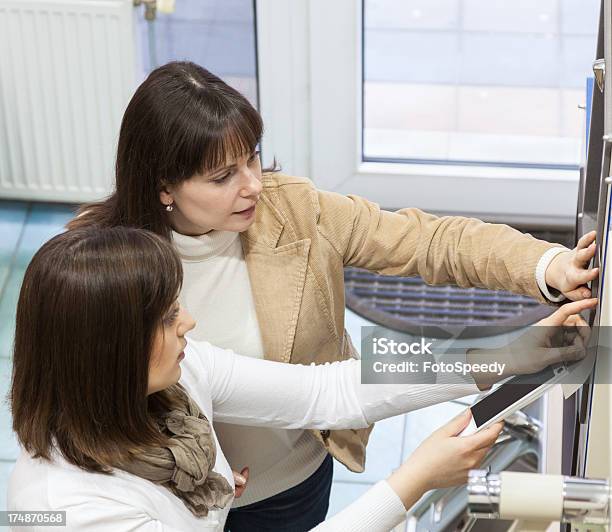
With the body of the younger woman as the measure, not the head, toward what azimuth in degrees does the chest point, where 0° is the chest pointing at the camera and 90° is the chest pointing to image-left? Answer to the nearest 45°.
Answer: approximately 270°

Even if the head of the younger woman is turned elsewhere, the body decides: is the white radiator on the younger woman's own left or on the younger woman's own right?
on the younger woman's own left

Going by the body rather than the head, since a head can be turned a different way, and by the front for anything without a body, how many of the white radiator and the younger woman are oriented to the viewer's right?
1

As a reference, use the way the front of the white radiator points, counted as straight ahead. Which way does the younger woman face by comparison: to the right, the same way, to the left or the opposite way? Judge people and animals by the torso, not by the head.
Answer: to the left

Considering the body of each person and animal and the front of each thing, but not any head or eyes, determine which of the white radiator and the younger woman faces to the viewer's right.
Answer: the younger woman

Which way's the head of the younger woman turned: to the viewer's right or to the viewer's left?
to the viewer's right

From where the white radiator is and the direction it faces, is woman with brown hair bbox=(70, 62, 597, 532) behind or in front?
in front

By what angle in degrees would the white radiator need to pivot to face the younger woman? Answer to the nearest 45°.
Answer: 0° — it already faces them

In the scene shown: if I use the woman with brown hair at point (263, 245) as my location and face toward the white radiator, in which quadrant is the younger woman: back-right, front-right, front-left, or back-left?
back-left
